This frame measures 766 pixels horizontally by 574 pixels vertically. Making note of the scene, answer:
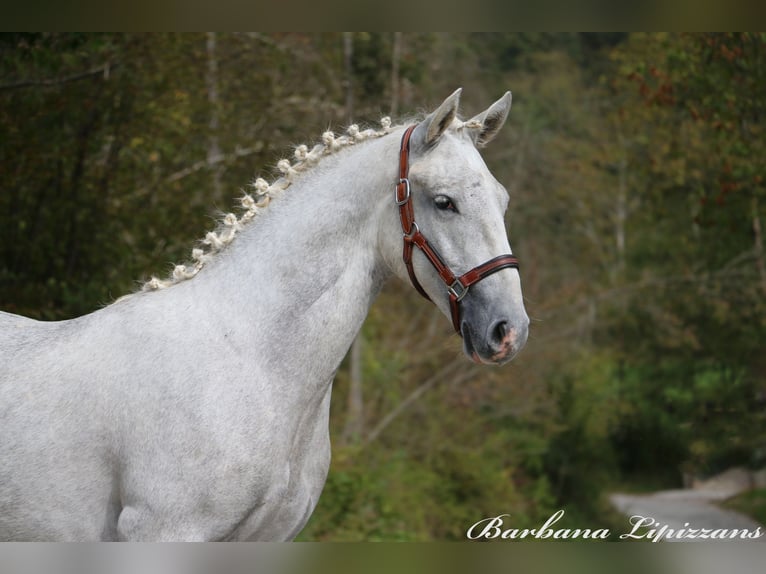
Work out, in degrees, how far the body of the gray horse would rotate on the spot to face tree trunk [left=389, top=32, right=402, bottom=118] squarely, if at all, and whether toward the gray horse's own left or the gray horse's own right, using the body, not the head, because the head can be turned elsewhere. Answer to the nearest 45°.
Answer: approximately 90° to the gray horse's own left

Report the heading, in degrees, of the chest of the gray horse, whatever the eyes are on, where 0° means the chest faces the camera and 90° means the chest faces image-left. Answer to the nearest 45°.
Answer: approximately 270°
